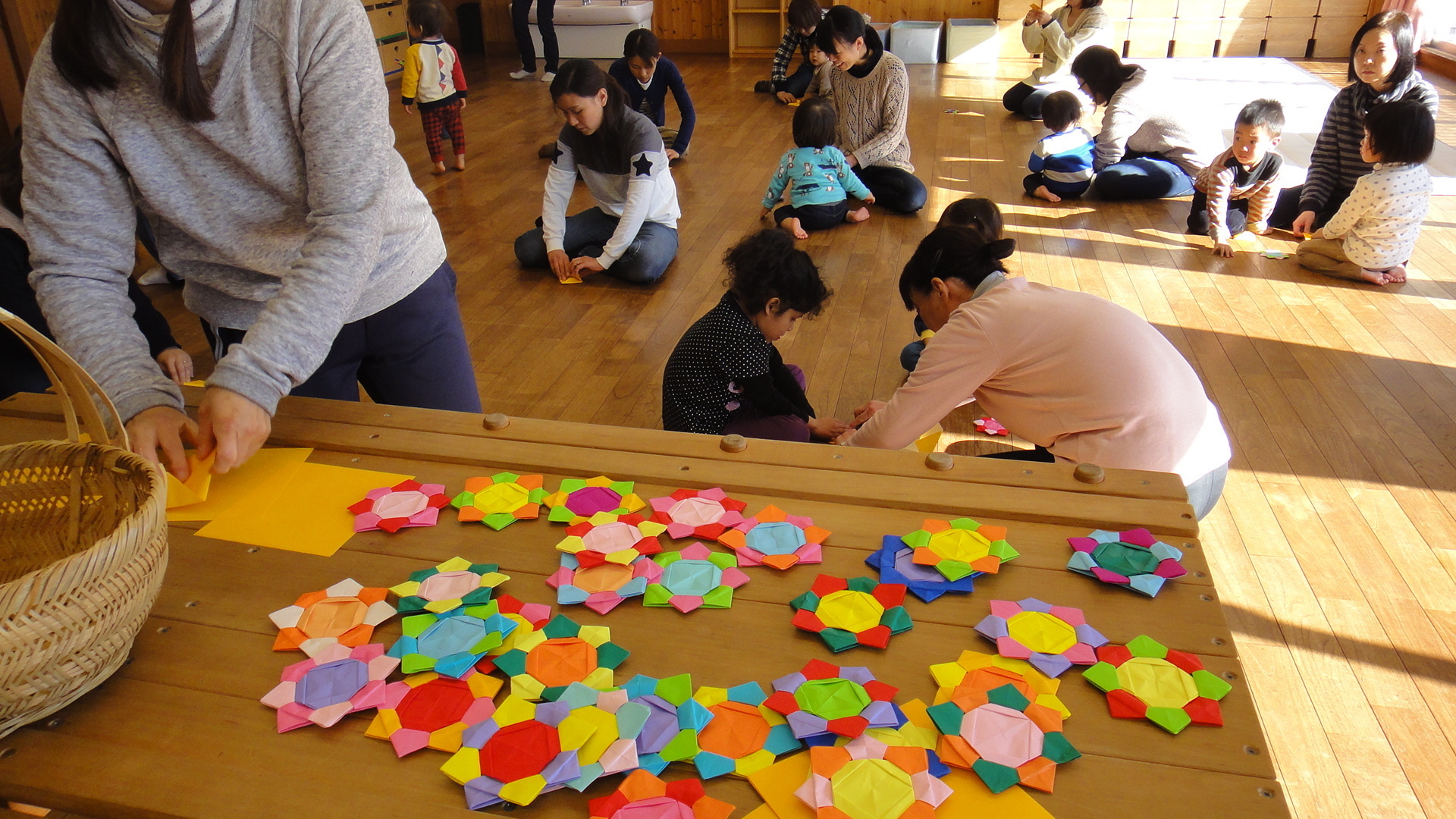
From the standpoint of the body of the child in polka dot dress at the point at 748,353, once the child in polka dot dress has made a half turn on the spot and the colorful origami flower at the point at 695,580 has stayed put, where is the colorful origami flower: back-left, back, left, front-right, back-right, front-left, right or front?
left

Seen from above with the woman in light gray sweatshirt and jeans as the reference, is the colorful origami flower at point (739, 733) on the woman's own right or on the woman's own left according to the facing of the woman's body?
on the woman's own left

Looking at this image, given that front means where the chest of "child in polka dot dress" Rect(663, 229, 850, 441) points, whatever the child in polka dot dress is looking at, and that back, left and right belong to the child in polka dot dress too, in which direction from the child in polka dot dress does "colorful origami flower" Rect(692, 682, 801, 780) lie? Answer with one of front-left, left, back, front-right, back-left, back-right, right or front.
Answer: right

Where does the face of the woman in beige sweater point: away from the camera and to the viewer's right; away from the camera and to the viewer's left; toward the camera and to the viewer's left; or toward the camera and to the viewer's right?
toward the camera and to the viewer's left

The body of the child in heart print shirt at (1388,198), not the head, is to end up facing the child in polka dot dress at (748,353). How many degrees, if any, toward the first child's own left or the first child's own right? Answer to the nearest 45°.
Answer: approximately 90° to the first child's own left

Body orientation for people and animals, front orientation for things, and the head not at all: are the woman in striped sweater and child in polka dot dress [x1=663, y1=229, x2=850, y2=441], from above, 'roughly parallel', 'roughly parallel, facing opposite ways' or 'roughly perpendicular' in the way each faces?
roughly parallel, facing opposite ways

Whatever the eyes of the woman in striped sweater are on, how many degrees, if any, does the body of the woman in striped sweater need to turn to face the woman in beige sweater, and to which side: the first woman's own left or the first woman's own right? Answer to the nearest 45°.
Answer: approximately 45° to the first woman's own right

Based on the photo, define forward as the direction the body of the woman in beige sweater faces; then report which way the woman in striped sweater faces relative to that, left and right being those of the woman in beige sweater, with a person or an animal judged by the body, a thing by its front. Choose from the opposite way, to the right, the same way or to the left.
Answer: the same way

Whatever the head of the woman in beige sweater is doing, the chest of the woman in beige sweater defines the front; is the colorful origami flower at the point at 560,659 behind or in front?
in front

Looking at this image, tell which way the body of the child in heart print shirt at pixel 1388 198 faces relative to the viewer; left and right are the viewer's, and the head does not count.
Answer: facing away from the viewer and to the left of the viewer

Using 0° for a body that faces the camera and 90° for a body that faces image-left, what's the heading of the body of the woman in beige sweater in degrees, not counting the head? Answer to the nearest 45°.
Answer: approximately 45°

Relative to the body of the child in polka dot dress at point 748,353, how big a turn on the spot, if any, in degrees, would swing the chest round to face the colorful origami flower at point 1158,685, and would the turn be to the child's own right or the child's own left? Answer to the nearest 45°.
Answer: approximately 90° to the child's own right

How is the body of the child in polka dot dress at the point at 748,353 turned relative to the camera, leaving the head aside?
to the viewer's right

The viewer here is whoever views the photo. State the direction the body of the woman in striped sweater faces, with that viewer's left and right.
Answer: facing the viewer and to the left of the viewer

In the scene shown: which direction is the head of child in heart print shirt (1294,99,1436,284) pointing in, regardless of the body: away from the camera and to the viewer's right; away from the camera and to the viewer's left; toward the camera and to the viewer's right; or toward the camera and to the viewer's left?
away from the camera and to the viewer's left
